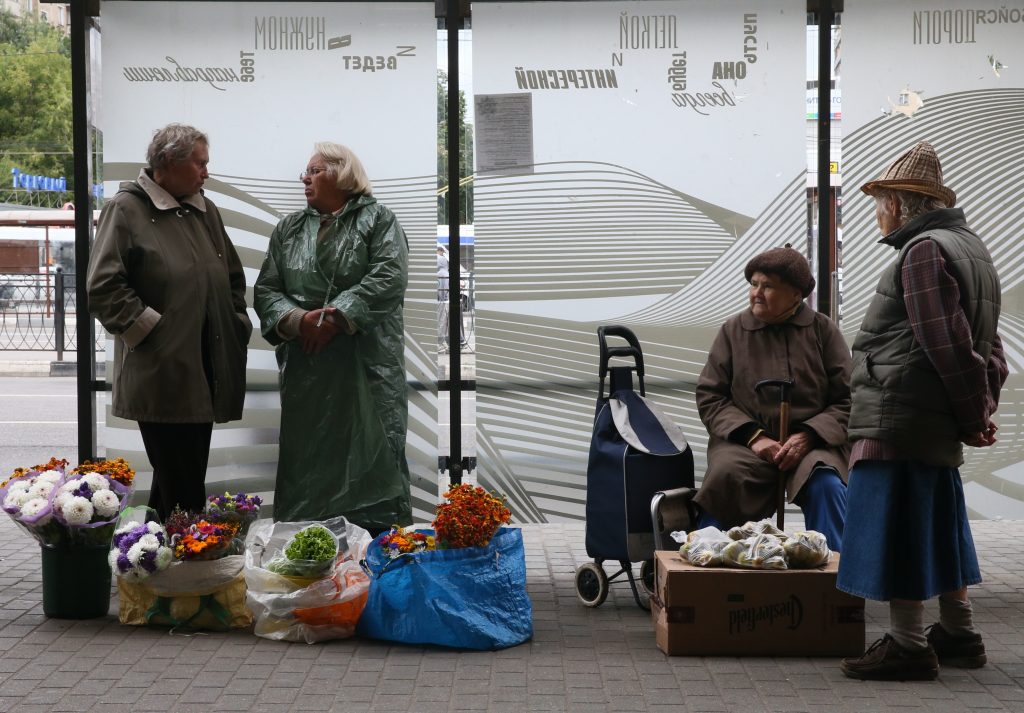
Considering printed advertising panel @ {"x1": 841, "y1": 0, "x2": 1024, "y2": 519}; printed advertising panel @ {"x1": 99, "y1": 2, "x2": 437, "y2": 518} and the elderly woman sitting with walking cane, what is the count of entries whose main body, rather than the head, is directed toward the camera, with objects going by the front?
1

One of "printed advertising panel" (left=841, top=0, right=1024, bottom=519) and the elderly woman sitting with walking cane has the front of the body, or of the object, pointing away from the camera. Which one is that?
the printed advertising panel

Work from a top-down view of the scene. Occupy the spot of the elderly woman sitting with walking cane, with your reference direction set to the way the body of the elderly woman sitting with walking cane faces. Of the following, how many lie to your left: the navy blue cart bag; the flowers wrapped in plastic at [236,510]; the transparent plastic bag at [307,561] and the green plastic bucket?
0

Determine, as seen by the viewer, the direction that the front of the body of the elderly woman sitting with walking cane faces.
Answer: toward the camera

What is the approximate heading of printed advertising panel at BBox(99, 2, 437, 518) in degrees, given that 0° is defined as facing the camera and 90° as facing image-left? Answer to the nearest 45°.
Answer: approximately 180°

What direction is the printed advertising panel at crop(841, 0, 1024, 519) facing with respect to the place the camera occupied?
facing away from the viewer

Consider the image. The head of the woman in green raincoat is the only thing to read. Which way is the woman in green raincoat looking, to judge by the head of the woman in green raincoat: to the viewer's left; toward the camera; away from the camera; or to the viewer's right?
to the viewer's left

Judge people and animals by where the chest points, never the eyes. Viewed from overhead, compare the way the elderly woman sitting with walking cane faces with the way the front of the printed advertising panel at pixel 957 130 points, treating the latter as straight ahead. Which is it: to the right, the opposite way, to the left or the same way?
the opposite way

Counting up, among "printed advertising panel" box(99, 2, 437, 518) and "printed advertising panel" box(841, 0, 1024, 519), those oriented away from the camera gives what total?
2

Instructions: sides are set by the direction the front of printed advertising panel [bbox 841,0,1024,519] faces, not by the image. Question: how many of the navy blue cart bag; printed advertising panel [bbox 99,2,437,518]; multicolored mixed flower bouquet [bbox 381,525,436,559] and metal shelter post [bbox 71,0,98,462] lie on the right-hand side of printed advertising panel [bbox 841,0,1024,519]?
0
